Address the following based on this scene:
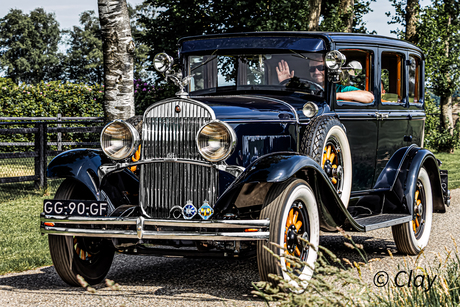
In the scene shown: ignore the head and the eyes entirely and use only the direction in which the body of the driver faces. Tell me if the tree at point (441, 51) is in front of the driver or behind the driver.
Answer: behind

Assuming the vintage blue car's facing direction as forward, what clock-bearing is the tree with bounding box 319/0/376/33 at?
The tree is roughly at 5 o'clock from the vintage blue car.

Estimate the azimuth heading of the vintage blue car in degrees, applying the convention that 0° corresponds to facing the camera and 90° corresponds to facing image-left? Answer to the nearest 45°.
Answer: approximately 45°

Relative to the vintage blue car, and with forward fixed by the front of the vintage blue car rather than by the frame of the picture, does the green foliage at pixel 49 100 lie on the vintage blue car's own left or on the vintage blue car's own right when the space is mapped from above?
on the vintage blue car's own right

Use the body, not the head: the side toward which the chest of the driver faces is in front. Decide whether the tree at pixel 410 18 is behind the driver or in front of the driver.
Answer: behind

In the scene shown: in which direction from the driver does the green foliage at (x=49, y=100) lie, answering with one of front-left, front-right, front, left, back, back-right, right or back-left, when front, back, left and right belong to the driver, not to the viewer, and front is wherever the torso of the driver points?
right
